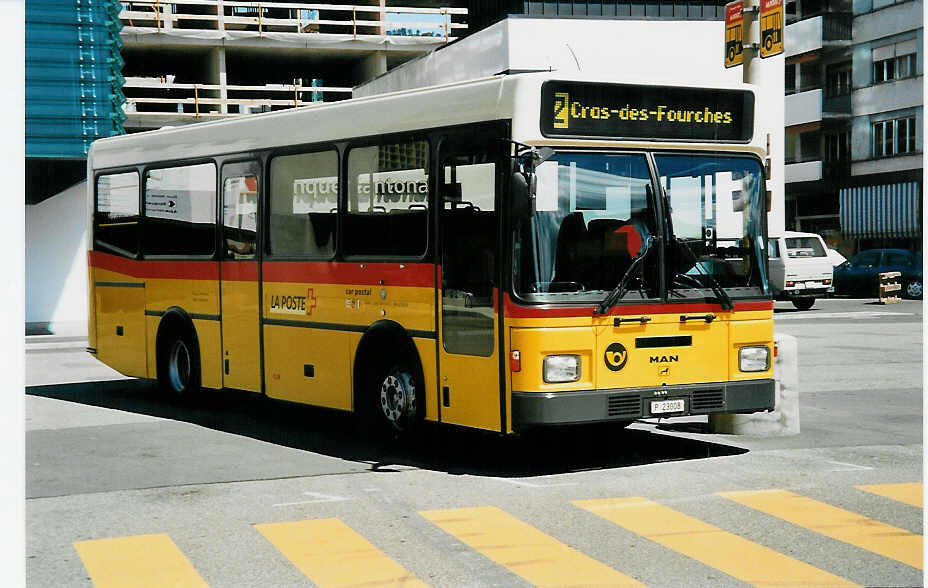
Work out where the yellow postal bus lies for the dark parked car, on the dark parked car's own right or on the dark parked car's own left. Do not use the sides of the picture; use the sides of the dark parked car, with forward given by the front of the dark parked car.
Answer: on the dark parked car's own left

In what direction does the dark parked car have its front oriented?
to the viewer's left

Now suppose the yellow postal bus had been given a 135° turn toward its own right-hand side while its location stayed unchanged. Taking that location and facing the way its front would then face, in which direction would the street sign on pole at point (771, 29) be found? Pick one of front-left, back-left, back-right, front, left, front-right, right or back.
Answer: back-right

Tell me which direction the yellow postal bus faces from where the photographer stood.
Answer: facing the viewer and to the right of the viewer

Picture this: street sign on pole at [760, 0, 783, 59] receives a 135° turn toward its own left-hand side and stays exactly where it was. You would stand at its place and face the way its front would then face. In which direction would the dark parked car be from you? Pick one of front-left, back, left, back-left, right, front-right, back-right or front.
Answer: front

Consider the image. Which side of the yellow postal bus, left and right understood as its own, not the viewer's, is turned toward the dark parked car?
left
